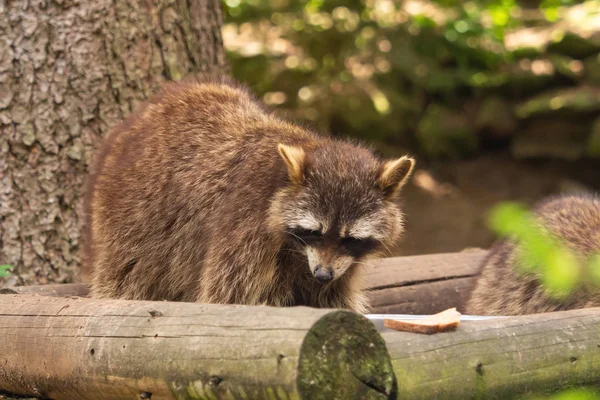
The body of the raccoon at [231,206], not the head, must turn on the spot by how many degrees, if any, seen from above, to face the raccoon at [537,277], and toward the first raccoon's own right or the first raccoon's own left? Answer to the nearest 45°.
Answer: approximately 45° to the first raccoon's own left

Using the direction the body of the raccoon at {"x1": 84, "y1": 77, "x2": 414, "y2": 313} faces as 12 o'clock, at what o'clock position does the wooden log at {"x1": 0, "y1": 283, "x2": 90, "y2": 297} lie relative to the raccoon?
The wooden log is roughly at 5 o'clock from the raccoon.

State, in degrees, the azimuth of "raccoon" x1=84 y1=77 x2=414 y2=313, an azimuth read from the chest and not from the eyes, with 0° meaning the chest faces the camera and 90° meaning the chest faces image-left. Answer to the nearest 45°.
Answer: approximately 315°

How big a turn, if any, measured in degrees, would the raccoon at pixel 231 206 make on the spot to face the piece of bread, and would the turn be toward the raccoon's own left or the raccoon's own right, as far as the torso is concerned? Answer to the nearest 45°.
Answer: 0° — it already faces it

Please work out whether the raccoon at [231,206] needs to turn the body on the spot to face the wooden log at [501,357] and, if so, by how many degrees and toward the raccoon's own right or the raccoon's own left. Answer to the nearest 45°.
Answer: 0° — it already faces it

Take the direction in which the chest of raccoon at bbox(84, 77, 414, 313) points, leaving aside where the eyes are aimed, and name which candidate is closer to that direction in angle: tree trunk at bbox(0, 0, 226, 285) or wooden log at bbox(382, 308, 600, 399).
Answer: the wooden log

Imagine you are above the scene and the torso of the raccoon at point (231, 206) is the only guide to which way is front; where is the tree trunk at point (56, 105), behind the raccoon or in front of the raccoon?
behind

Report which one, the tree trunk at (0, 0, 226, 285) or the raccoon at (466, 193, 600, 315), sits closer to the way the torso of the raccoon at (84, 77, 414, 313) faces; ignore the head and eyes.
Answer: the raccoon
